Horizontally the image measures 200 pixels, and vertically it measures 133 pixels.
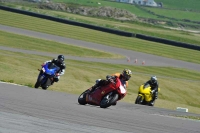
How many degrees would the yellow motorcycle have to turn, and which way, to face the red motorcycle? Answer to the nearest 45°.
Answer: approximately 45° to its left

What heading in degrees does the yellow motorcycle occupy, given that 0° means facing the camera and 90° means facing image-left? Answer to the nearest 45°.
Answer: approximately 45°

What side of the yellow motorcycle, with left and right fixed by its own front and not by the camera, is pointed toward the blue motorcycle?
front

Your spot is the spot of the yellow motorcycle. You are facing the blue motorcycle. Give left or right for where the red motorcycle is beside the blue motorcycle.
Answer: left

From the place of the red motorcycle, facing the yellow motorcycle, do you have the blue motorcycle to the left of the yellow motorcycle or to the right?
left
